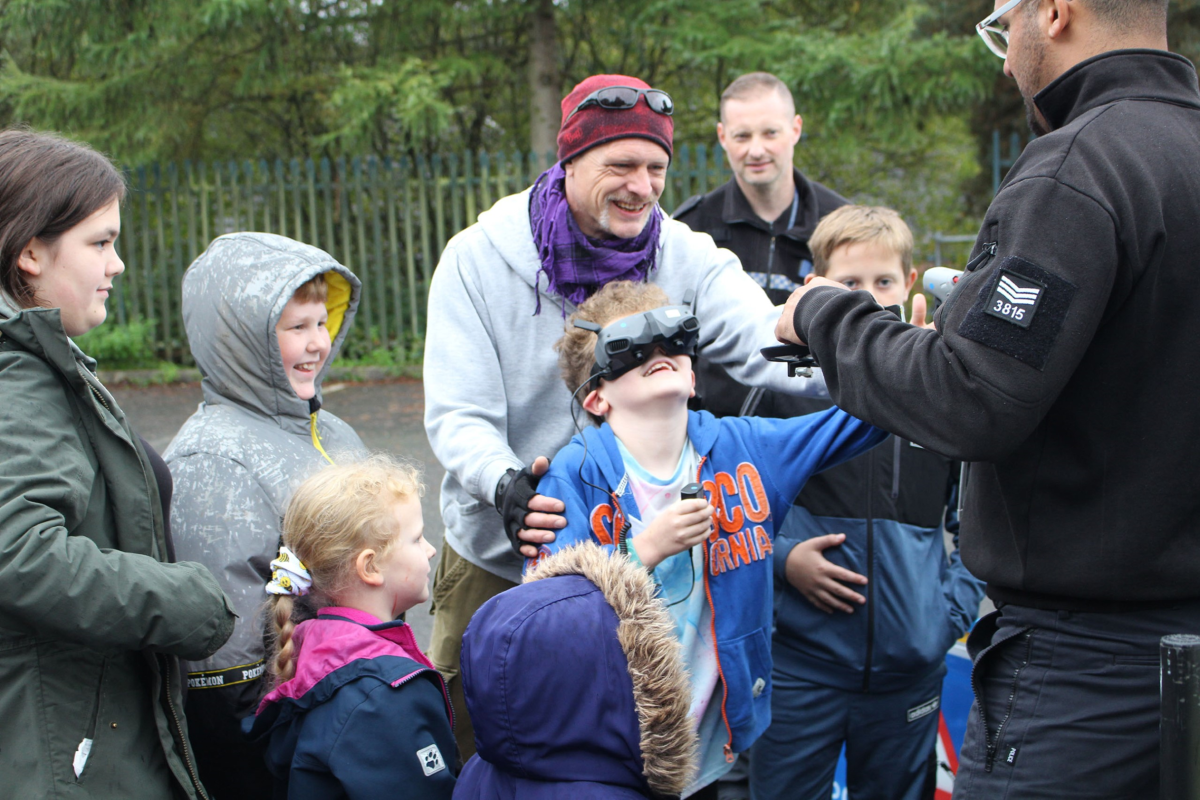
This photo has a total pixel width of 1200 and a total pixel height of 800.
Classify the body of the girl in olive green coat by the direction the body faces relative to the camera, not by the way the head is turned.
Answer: to the viewer's right

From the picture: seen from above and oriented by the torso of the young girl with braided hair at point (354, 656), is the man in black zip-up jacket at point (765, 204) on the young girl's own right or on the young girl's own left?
on the young girl's own left

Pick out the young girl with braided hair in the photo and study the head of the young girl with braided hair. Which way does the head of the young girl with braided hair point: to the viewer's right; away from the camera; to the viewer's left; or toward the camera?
to the viewer's right

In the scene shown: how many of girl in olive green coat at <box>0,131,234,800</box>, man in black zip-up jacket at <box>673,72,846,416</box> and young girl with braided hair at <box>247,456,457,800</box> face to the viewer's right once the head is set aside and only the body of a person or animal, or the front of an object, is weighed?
2

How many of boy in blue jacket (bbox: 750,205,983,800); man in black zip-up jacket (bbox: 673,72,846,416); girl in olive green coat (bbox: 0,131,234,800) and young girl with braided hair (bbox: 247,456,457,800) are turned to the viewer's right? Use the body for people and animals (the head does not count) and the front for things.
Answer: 2

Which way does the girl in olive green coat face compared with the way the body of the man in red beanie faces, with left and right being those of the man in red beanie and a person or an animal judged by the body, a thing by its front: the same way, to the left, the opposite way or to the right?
to the left

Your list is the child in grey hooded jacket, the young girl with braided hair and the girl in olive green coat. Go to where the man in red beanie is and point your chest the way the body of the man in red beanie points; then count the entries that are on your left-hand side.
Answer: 0

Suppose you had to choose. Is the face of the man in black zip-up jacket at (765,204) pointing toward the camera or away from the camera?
toward the camera

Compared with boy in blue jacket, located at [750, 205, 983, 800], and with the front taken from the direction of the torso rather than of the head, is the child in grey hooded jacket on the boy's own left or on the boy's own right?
on the boy's own right

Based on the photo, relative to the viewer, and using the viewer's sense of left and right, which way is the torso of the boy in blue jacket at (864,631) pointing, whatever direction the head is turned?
facing the viewer

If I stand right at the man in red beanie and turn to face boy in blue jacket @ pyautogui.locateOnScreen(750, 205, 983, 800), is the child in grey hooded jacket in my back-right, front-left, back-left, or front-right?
back-right

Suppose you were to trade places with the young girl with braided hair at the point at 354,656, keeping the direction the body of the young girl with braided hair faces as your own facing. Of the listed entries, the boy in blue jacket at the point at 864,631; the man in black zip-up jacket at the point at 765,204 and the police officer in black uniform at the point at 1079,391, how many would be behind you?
0

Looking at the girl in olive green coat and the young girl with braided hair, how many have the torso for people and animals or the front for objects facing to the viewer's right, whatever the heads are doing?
2

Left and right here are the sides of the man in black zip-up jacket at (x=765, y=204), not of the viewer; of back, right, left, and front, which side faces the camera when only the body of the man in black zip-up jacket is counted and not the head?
front

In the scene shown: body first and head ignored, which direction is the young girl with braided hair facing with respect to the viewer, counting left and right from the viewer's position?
facing to the right of the viewer

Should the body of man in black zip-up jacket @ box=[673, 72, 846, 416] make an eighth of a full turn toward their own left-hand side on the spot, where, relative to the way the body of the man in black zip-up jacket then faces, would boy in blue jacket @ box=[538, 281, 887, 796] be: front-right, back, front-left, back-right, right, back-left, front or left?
front-right

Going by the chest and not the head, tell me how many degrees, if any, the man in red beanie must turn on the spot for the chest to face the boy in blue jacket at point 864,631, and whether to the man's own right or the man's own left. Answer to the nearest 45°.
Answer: approximately 45° to the man's own left

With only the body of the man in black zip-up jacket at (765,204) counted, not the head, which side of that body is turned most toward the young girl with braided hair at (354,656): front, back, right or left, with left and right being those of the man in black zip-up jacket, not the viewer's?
front
